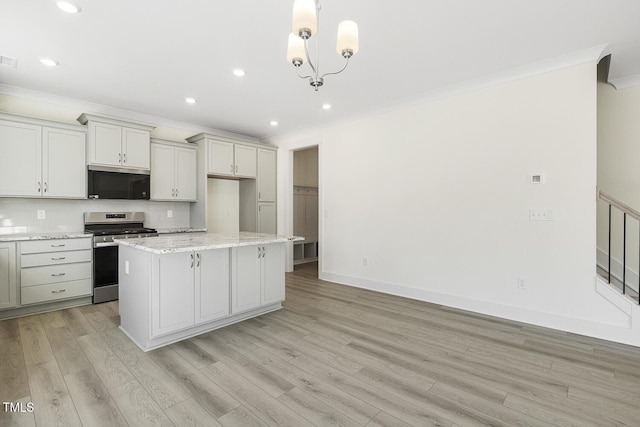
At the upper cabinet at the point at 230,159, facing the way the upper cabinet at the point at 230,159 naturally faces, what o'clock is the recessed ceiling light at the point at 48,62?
The recessed ceiling light is roughly at 3 o'clock from the upper cabinet.

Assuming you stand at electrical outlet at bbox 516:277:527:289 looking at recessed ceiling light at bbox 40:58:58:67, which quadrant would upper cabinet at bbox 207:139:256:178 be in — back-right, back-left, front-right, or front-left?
front-right

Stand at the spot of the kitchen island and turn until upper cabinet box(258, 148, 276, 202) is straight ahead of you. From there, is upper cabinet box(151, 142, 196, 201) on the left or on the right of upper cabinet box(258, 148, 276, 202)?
left

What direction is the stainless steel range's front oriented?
toward the camera

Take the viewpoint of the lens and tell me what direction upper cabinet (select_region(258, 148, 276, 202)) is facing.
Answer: facing the viewer and to the right of the viewer

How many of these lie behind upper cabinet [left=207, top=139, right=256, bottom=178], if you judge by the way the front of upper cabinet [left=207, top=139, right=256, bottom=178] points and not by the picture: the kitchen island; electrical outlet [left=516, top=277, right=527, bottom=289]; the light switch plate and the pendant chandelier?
0

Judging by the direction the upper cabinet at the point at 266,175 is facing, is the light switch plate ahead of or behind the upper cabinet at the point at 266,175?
ahead

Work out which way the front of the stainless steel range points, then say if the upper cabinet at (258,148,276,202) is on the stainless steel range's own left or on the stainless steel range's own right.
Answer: on the stainless steel range's own left

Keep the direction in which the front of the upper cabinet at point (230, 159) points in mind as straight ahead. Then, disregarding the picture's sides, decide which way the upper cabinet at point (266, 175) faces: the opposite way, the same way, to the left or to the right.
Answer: the same way

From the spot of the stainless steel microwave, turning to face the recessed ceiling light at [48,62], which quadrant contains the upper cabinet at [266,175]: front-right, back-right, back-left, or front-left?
back-left

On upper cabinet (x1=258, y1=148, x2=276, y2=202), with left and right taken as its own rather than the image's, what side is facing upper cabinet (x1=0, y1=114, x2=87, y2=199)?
right

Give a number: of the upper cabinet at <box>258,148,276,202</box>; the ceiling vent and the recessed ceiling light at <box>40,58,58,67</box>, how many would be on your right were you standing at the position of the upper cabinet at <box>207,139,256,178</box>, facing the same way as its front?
2

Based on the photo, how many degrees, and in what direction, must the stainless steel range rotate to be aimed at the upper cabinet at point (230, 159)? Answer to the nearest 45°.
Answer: approximately 90° to its left

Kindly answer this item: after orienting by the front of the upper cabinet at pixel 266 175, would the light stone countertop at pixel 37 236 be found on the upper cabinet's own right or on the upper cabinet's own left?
on the upper cabinet's own right

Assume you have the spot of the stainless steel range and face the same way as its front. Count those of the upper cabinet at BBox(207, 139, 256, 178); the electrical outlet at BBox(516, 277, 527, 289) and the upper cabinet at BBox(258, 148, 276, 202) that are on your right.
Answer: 0
